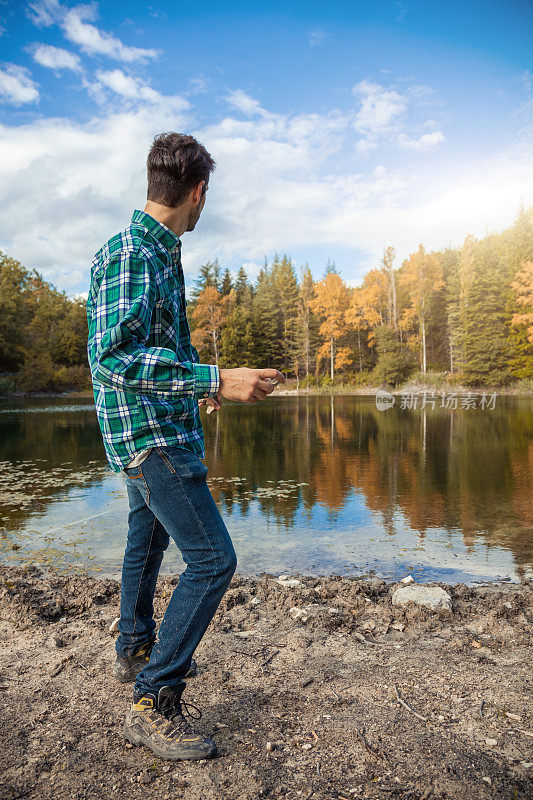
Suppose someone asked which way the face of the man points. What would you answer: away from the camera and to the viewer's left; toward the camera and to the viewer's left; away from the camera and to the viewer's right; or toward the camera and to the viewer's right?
away from the camera and to the viewer's right

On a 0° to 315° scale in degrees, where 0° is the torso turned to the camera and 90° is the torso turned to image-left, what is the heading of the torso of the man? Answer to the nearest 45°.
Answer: approximately 270°

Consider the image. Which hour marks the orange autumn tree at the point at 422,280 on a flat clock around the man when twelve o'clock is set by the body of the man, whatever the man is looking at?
The orange autumn tree is roughly at 10 o'clock from the man.

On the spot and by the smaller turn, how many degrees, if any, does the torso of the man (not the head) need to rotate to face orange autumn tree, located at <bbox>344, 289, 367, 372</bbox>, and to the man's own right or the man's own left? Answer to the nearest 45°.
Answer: approximately 90° to the man's own left

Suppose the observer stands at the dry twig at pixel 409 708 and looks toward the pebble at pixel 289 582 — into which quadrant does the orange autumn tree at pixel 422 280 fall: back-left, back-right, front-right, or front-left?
front-right

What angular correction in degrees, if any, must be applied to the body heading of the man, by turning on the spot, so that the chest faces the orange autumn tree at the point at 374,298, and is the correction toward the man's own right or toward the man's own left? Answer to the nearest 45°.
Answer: approximately 90° to the man's own left

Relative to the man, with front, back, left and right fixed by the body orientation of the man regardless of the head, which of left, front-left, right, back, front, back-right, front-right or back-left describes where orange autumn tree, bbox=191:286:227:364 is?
left
